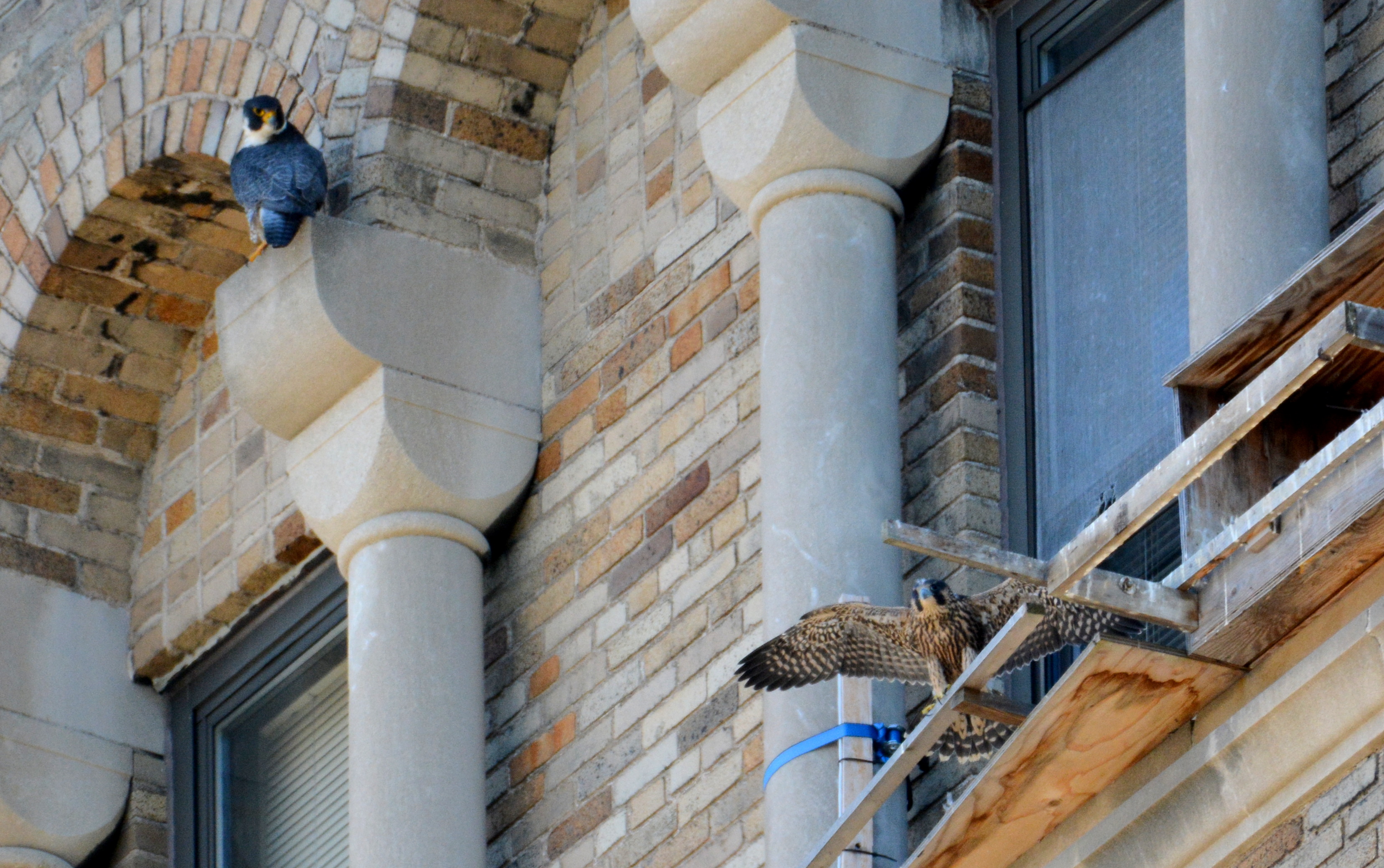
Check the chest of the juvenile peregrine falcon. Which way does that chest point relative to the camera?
toward the camera

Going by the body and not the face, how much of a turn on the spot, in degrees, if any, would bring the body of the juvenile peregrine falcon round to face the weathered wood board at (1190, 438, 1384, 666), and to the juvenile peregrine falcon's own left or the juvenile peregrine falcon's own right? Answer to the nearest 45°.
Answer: approximately 45° to the juvenile peregrine falcon's own left

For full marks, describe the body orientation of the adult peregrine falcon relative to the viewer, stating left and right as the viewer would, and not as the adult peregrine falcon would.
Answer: facing away from the viewer and to the left of the viewer

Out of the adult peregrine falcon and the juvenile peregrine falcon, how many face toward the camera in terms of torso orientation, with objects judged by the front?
1
